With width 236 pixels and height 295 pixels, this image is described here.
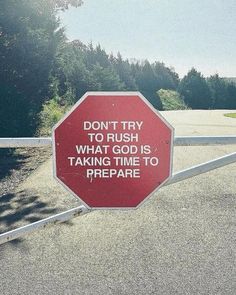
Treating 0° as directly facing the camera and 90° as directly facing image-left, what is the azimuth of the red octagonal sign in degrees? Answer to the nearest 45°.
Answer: approximately 0°

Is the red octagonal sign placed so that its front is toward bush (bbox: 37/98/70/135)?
no
